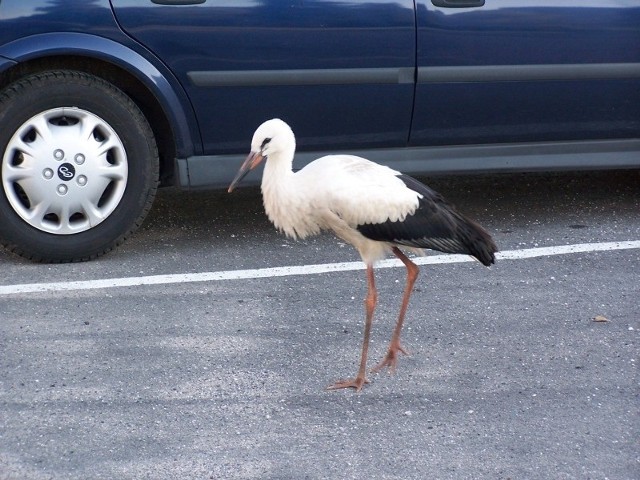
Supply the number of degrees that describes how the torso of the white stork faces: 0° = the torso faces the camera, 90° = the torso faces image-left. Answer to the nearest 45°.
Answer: approximately 90°
